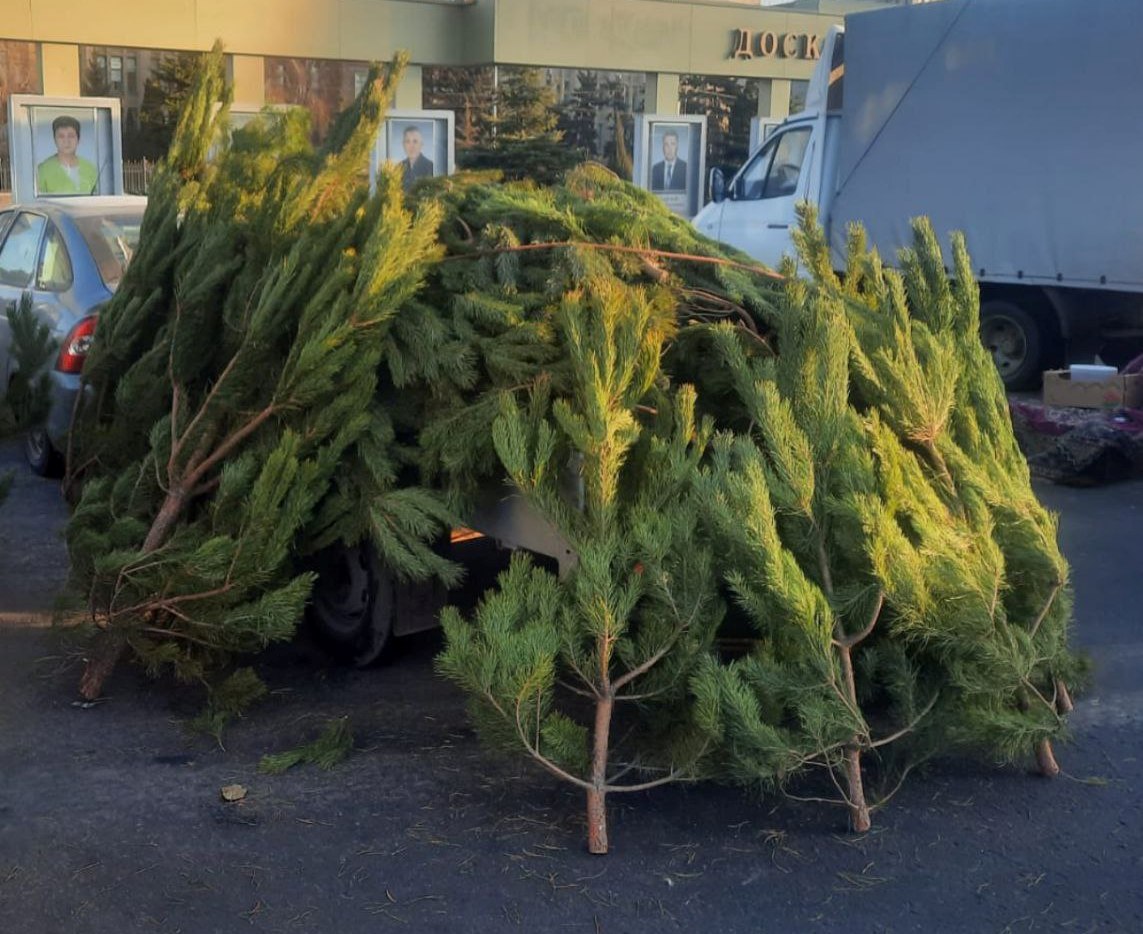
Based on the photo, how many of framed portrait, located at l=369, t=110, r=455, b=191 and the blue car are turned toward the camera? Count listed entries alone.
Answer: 1

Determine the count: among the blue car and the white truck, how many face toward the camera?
0

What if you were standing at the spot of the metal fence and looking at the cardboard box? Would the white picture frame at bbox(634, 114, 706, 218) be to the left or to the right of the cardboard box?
left

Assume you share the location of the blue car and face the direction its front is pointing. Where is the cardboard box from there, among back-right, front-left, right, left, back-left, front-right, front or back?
back-right

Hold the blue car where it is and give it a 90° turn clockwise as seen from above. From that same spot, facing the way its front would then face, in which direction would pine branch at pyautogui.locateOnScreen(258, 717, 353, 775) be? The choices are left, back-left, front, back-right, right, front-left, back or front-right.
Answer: back-right

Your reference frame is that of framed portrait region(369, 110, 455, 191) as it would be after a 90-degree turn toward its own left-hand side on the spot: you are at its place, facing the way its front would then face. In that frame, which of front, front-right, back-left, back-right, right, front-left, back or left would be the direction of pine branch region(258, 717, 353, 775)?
right

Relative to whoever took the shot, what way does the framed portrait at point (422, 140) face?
facing the viewer

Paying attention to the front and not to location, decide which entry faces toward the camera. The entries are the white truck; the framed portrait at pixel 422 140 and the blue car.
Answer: the framed portrait

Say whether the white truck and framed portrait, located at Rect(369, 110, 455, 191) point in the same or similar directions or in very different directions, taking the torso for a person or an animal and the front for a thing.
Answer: very different directions

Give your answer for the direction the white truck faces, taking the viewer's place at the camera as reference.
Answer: facing away from the viewer and to the left of the viewer

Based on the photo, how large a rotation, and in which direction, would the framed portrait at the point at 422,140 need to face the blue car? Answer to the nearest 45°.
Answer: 0° — it already faces it

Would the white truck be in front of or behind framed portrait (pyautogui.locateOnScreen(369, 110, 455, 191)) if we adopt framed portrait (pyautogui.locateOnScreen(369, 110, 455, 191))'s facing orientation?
in front

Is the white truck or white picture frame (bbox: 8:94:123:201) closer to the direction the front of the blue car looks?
the white picture frame

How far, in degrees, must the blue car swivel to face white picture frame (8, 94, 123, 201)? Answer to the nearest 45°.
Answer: approximately 45° to its right

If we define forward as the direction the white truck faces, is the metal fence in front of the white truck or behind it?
in front
